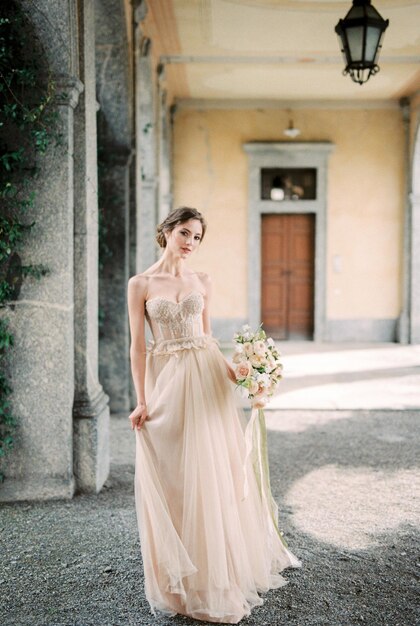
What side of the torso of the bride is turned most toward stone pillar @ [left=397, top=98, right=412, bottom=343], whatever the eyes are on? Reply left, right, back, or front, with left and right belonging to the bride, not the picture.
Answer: back

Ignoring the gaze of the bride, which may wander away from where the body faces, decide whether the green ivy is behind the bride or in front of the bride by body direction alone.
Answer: behind

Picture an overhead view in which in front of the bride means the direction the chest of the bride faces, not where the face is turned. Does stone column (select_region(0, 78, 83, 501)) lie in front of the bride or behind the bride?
behind

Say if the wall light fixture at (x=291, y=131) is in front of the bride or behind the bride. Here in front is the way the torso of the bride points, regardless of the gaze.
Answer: behind

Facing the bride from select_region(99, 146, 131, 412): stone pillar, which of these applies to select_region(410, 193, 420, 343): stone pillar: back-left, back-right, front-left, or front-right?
back-left

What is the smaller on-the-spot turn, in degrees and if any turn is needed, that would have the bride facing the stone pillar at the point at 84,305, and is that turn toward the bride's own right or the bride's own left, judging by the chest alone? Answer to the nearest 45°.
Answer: approximately 135° to the bride's own right

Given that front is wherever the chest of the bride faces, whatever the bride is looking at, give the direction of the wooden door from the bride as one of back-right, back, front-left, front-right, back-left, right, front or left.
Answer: back

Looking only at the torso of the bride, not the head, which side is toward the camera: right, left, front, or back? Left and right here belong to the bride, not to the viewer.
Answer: front

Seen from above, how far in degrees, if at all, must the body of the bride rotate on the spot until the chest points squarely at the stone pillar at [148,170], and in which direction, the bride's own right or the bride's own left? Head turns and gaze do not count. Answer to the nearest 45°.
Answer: approximately 180°

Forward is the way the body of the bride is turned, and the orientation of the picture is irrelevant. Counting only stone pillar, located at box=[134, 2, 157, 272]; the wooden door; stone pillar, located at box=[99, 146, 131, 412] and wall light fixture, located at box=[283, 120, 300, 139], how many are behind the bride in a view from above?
4
